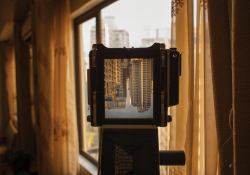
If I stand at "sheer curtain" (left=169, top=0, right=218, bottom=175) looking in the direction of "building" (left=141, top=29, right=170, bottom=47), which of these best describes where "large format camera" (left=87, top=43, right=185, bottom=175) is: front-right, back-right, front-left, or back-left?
back-left

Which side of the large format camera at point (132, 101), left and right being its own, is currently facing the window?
front

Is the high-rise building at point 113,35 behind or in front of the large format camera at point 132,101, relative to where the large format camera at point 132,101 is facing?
in front

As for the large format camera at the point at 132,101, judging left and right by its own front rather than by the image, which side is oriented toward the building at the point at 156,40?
front

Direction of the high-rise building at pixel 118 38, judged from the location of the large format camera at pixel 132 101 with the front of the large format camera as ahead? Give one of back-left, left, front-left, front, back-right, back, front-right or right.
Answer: front

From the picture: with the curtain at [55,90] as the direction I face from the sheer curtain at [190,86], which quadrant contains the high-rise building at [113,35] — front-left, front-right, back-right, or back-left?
front-right

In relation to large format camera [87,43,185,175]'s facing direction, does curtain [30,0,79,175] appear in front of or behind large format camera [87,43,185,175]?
in front

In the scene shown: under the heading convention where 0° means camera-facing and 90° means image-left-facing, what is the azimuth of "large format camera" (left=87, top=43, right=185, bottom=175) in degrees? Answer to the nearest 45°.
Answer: approximately 180°
